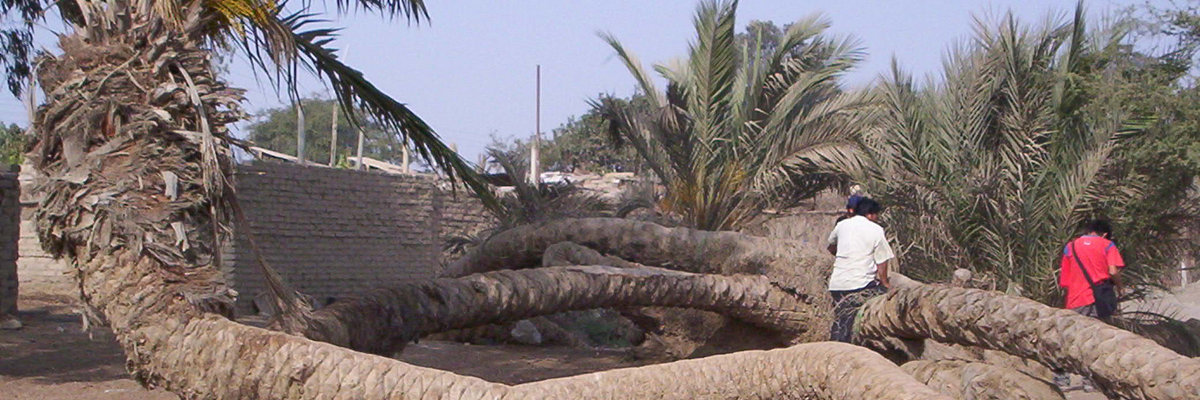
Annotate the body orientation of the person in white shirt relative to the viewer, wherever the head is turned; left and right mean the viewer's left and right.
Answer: facing away from the viewer and to the right of the viewer

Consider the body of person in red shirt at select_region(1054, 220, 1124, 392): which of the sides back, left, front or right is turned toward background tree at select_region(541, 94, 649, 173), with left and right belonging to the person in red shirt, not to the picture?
left

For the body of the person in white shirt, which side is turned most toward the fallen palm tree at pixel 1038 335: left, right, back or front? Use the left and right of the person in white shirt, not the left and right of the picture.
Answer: right

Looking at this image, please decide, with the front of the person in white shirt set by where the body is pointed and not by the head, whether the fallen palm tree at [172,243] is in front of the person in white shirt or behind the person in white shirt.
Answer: behind

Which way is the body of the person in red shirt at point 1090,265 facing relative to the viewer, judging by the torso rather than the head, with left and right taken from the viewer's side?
facing away from the viewer and to the right of the viewer

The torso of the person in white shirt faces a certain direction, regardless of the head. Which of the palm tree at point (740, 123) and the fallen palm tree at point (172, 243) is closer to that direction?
the palm tree
